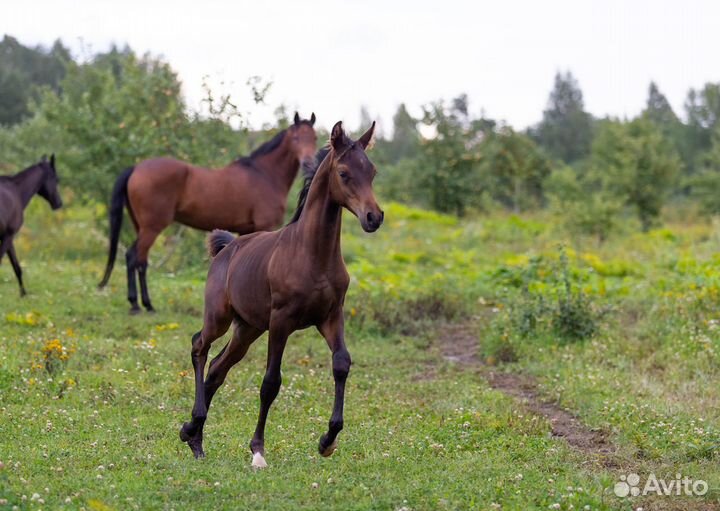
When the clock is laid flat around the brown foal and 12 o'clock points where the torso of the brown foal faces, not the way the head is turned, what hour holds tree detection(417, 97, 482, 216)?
The tree is roughly at 8 o'clock from the brown foal.

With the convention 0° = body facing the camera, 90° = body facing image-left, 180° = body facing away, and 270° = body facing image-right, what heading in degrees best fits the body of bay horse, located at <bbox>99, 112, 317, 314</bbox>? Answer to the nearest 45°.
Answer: approximately 270°

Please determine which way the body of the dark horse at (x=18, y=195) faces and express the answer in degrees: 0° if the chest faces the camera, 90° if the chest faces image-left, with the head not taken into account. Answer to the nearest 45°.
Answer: approximately 270°

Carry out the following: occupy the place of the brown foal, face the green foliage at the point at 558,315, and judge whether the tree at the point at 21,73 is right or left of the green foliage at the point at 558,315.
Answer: left

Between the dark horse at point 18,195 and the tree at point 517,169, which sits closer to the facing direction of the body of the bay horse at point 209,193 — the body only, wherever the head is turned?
the tree

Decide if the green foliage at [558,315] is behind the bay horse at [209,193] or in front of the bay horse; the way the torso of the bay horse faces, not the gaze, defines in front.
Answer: in front

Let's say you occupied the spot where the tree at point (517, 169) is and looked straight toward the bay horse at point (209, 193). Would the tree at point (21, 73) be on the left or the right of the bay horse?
right

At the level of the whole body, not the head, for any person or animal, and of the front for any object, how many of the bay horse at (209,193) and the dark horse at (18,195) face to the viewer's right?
2

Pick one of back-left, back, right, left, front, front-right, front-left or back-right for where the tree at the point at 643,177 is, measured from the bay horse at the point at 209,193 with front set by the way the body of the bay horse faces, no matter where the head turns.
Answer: front-left
